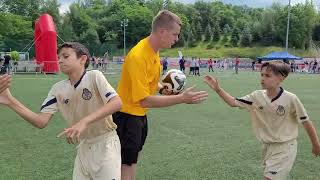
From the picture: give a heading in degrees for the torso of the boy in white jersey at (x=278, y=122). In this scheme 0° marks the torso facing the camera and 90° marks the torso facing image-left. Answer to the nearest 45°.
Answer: approximately 45°

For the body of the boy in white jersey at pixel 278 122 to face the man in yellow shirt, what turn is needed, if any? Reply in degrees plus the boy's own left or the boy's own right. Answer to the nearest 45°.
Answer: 0° — they already face them

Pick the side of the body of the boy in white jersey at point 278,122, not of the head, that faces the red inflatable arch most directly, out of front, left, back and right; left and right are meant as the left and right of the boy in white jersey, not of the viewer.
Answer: right

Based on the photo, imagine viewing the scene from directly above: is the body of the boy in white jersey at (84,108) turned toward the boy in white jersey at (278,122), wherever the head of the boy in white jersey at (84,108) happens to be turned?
no

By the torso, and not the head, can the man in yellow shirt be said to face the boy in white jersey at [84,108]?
no

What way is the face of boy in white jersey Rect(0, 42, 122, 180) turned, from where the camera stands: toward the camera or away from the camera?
toward the camera

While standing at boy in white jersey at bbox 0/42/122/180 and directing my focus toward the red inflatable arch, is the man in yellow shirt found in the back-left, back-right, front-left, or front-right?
front-right

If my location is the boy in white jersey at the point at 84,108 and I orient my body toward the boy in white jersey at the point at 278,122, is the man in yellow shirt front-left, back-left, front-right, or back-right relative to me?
front-left

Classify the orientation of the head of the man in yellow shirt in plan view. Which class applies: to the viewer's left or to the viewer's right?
to the viewer's right

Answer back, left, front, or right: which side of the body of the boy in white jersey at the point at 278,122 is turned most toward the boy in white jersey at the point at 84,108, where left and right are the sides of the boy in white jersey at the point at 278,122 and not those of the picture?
front

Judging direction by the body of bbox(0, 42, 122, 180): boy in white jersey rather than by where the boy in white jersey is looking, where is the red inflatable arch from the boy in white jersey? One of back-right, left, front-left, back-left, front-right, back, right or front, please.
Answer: back-right
